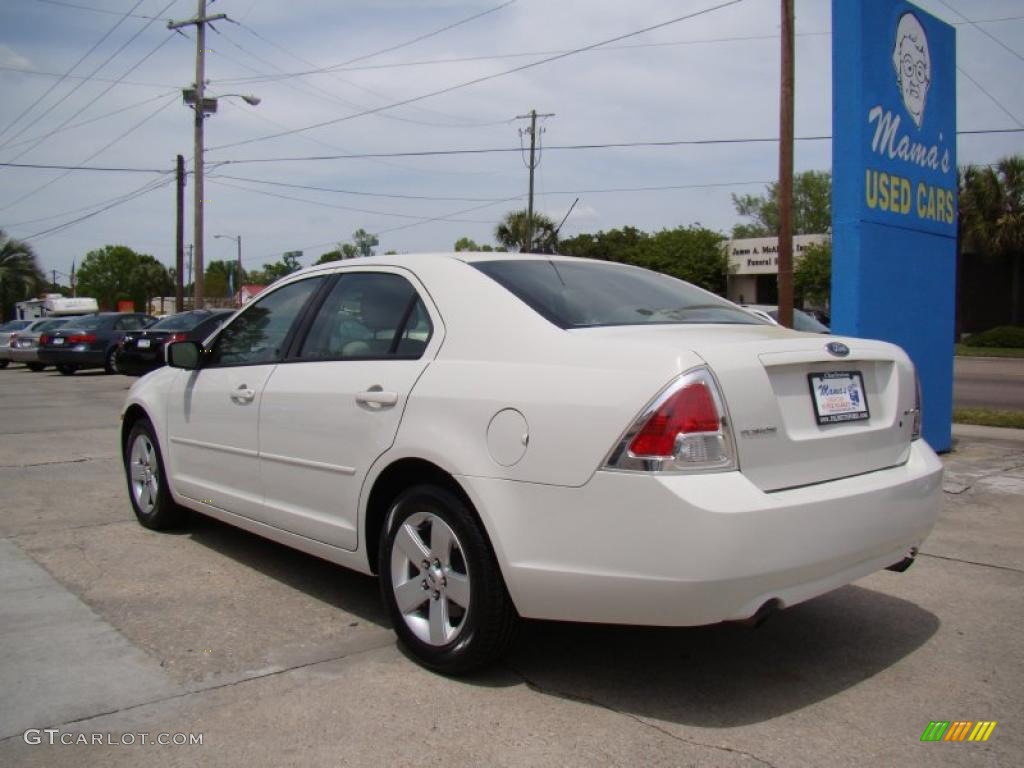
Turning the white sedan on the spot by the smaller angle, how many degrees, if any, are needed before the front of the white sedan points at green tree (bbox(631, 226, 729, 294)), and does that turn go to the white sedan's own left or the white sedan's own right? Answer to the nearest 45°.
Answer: approximately 45° to the white sedan's own right

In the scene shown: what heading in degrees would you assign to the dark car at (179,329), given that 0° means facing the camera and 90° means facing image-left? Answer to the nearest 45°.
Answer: approximately 225°

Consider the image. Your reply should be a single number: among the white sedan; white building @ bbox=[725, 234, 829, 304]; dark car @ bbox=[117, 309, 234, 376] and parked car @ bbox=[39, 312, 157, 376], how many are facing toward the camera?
1

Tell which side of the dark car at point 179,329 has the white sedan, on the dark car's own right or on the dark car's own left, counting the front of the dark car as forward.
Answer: on the dark car's own right

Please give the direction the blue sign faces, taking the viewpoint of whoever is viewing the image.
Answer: facing the viewer and to the right of the viewer

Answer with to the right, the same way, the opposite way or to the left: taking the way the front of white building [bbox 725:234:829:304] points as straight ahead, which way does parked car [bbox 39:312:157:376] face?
the opposite way

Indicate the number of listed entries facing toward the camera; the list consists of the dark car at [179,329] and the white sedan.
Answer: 0

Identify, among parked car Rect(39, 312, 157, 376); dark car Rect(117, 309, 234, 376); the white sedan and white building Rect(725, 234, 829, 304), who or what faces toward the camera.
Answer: the white building

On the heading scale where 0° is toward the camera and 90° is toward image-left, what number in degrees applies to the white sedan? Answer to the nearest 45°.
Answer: approximately 135°

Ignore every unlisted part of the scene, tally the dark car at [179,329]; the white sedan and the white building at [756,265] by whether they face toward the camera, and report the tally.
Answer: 1

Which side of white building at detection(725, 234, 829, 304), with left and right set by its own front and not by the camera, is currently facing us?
front

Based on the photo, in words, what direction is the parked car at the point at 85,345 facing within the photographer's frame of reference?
facing away from the viewer and to the right of the viewer

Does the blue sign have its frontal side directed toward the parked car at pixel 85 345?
no

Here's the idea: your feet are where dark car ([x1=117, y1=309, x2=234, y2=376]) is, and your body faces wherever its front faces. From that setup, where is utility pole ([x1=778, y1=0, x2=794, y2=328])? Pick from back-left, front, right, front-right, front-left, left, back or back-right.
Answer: right

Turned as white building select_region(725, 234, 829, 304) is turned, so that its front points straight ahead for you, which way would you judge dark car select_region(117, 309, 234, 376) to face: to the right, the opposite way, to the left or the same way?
the opposite way

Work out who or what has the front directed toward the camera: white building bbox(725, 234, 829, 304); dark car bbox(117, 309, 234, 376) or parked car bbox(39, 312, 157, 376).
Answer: the white building

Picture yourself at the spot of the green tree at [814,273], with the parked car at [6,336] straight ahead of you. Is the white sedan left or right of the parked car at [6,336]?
left

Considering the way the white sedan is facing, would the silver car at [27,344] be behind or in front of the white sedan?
in front
